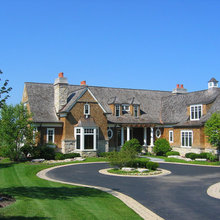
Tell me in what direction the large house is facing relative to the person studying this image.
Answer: facing the viewer

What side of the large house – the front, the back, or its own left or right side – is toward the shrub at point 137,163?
front

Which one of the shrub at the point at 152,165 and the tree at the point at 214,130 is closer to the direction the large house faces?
the shrub

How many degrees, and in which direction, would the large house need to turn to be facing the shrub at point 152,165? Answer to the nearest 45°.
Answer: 0° — it already faces it

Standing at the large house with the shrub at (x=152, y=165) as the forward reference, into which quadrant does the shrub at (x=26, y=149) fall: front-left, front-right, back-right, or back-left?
front-right

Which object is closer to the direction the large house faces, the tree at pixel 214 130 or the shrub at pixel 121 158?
the shrub

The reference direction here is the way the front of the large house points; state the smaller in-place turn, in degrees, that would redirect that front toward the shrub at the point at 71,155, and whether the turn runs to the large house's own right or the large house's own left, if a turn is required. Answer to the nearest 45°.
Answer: approximately 45° to the large house's own right

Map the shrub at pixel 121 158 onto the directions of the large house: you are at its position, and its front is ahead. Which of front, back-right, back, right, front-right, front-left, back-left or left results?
front
